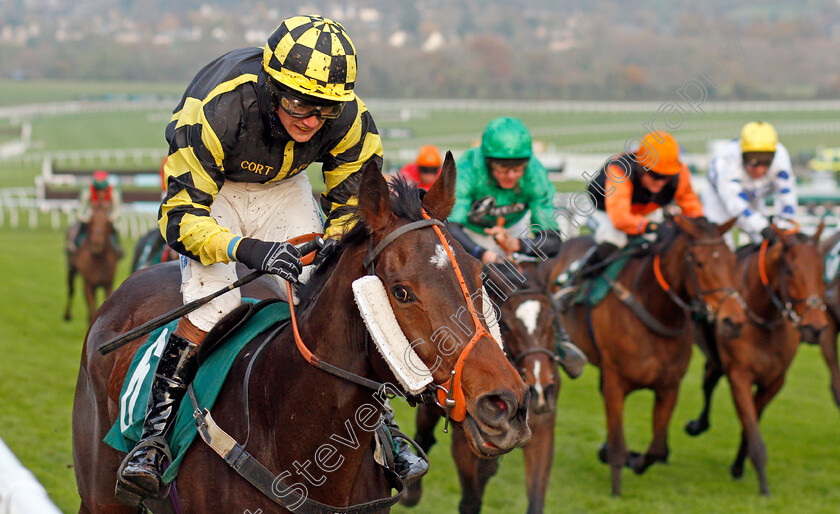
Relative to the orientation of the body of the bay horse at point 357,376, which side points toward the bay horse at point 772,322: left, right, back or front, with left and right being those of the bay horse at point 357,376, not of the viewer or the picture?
left

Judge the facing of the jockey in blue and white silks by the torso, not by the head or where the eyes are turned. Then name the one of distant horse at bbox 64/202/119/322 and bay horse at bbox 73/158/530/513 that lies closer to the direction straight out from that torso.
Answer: the bay horse

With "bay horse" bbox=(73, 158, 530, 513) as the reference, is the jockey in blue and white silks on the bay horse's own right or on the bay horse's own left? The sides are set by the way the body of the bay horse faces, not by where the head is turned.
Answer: on the bay horse's own left

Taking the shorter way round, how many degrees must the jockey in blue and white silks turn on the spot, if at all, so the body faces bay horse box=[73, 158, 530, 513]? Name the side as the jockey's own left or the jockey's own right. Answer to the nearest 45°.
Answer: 0° — they already face it

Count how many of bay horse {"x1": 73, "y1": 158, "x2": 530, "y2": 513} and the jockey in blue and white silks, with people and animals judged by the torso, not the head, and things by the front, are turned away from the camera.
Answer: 0

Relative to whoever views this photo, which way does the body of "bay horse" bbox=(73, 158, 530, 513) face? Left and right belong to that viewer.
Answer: facing the viewer and to the right of the viewer

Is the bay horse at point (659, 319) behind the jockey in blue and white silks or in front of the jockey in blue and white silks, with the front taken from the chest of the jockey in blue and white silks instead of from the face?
in front

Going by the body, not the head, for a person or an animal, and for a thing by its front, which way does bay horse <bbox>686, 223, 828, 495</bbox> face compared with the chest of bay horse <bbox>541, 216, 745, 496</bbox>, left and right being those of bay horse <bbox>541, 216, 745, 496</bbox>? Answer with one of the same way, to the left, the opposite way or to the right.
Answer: the same way

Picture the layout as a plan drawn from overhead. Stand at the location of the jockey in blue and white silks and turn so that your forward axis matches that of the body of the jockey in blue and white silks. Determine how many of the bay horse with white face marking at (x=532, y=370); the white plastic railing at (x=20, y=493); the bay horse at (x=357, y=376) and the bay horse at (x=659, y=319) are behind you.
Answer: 0

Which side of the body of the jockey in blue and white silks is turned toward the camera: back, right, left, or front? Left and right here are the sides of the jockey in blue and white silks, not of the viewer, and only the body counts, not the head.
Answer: front

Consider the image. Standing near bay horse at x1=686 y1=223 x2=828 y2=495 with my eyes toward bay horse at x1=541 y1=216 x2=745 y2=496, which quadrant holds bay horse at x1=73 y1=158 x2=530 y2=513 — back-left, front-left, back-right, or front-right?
front-left

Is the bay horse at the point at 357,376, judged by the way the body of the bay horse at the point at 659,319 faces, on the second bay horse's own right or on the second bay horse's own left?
on the second bay horse's own right

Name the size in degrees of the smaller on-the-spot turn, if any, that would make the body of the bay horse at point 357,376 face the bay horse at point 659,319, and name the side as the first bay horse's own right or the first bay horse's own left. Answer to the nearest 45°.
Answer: approximately 90° to the first bay horse's own left

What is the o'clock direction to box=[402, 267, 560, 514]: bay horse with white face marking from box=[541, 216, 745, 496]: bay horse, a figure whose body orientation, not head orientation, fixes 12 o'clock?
The bay horse with white face marking is roughly at 2 o'clock from the bay horse.

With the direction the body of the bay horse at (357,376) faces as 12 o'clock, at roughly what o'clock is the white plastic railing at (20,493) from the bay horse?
The white plastic railing is roughly at 4 o'clock from the bay horse.

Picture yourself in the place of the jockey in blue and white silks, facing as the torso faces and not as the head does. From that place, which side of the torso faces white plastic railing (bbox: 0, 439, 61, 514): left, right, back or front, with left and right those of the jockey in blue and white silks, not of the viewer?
front
